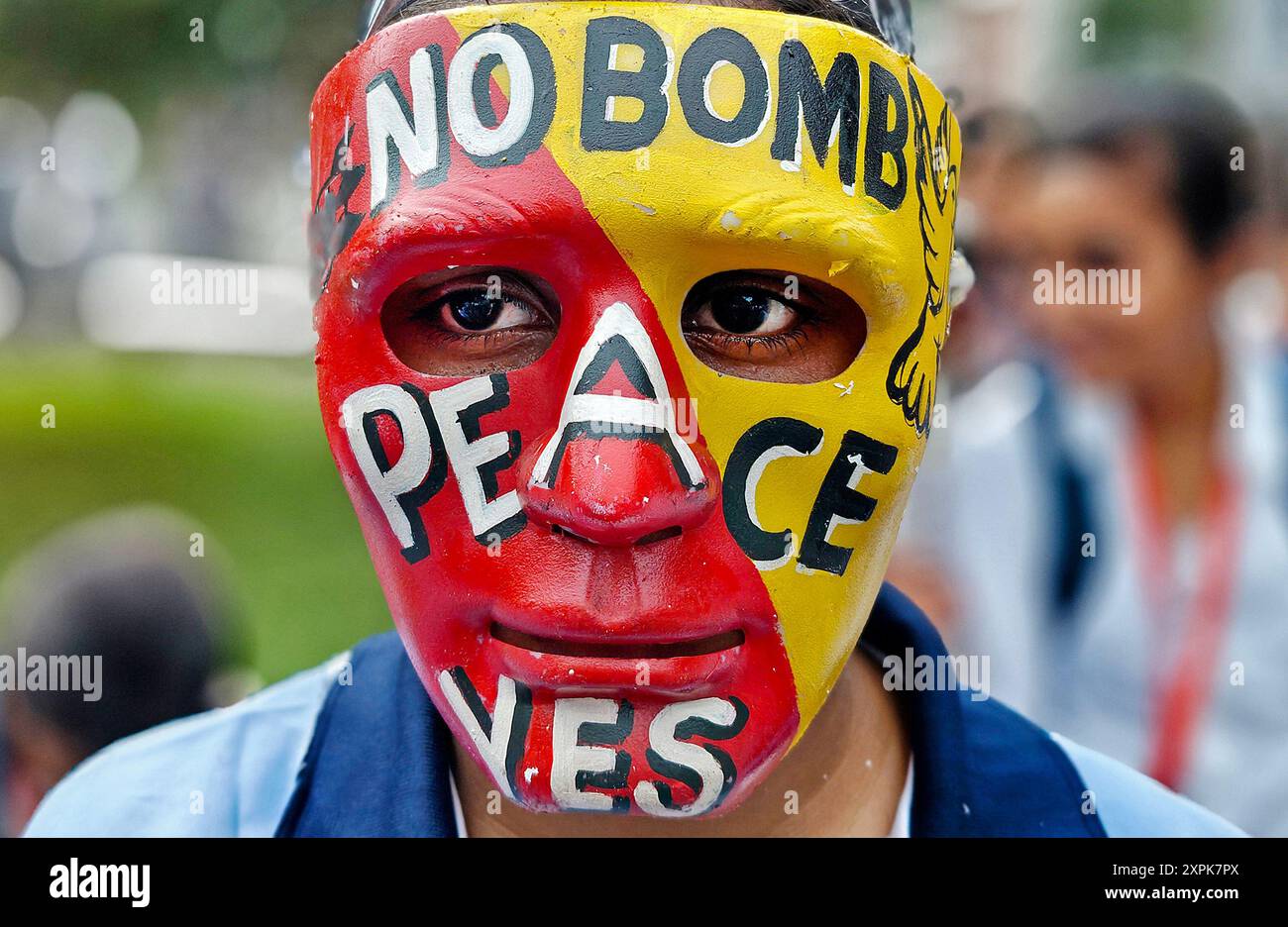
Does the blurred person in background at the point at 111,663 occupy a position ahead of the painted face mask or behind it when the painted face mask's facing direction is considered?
behind

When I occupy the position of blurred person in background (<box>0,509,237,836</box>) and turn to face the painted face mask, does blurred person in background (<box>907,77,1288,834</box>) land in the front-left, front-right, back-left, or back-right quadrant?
front-left

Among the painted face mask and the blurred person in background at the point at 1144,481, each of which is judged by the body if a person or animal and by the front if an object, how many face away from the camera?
0

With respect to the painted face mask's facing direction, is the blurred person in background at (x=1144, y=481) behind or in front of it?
behind

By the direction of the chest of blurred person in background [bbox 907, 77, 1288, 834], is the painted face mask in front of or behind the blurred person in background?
in front

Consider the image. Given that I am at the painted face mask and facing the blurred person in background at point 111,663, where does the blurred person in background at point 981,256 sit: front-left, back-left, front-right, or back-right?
front-right

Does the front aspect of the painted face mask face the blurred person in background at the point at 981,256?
no

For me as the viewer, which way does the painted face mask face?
facing the viewer

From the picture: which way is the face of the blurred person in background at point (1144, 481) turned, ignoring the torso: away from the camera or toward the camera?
toward the camera

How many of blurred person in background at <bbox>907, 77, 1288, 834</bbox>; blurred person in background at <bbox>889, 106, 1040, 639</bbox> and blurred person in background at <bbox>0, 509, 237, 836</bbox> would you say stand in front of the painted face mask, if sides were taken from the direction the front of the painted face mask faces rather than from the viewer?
0

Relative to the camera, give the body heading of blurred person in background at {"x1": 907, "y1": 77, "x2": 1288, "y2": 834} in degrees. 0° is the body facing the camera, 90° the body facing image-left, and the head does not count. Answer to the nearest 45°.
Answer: approximately 45°
